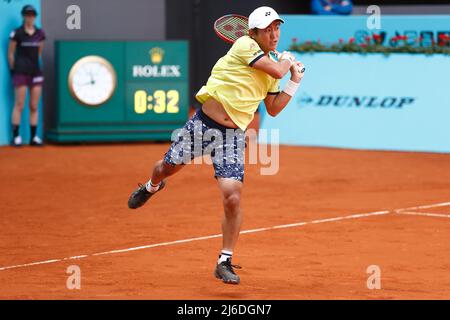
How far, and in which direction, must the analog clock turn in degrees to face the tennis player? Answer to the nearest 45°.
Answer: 0° — it already faces them

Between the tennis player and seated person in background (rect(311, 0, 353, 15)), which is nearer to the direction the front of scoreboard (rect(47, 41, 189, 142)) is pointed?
the tennis player

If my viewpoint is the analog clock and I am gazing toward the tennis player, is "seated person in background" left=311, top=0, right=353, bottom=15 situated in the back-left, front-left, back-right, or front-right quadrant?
back-left

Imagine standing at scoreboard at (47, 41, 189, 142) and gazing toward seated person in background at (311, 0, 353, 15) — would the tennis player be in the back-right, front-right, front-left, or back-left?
back-right

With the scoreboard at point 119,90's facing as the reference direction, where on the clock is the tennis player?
The tennis player is roughly at 12 o'clock from the scoreboard.

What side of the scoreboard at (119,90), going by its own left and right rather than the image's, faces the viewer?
front

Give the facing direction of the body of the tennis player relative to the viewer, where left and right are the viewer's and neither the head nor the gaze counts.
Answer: facing the viewer and to the right of the viewer

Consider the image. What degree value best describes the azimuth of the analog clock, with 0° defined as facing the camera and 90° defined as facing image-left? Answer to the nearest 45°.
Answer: approximately 0°

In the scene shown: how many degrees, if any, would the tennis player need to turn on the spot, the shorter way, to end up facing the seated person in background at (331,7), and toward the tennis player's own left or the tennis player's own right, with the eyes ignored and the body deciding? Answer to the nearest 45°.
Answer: approximately 135° to the tennis player's own left

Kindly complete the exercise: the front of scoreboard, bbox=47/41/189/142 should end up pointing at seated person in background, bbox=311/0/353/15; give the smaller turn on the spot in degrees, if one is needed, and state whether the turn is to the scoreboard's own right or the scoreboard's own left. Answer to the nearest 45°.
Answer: approximately 135° to the scoreboard's own left
